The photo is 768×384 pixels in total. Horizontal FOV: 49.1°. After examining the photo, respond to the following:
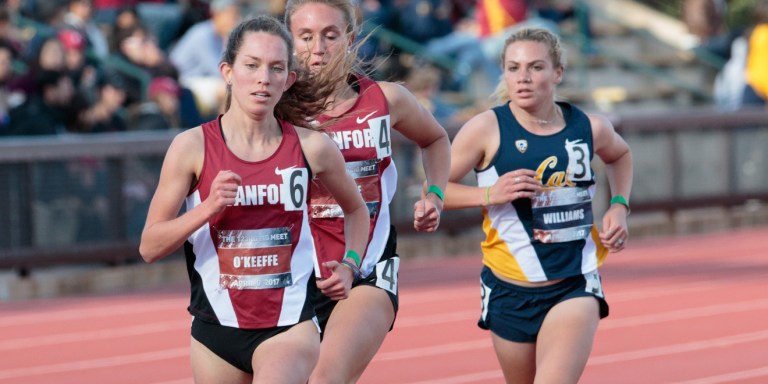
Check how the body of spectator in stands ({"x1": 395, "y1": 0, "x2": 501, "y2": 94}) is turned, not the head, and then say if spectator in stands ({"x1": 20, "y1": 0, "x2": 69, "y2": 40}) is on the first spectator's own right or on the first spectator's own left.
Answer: on the first spectator's own right

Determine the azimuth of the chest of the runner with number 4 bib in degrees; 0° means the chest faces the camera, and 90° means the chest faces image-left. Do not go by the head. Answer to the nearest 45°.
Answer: approximately 45°

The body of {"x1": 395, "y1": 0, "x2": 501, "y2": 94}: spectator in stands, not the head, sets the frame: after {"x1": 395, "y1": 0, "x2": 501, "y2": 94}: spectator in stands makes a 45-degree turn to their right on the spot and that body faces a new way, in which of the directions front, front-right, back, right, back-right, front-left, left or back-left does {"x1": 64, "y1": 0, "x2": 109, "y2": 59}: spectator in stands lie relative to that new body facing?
front-right

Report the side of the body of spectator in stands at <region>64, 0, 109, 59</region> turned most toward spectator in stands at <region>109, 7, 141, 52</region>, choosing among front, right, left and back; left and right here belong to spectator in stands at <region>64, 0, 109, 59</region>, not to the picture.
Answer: left

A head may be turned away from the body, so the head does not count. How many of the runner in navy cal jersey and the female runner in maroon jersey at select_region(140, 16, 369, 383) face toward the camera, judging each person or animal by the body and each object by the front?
2

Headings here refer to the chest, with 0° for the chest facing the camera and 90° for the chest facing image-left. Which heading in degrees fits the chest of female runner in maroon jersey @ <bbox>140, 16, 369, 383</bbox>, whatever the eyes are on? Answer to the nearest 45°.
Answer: approximately 0°

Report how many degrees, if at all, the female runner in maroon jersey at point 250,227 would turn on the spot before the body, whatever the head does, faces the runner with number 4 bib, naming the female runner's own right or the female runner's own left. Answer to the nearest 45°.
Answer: approximately 135° to the female runner's own left
